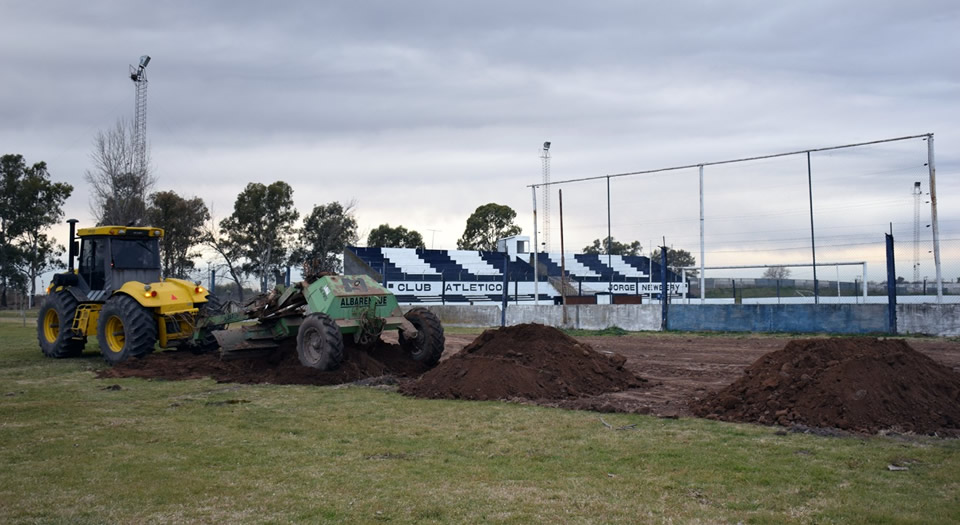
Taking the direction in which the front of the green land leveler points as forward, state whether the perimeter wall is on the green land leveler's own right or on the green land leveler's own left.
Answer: on the green land leveler's own right

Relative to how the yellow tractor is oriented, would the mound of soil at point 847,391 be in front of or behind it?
behind

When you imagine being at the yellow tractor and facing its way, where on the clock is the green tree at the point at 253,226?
The green tree is roughly at 2 o'clock from the yellow tractor.

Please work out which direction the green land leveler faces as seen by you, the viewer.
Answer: facing away from the viewer and to the left of the viewer

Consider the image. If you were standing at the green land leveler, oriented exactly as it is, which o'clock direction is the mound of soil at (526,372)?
The mound of soil is roughly at 6 o'clock from the green land leveler.

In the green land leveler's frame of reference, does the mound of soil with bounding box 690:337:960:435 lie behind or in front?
behind

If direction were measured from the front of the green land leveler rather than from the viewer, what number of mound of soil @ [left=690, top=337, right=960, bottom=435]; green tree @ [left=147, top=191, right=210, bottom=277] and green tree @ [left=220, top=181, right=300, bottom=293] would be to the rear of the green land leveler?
1

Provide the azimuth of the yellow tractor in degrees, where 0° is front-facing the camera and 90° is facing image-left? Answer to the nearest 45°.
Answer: approximately 135°

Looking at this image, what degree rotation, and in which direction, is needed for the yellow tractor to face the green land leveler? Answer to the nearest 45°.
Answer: approximately 180°

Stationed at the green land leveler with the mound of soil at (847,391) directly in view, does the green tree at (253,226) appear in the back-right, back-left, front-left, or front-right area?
back-left

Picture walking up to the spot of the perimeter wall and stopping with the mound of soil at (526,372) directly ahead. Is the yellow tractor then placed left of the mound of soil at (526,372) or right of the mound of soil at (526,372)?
right

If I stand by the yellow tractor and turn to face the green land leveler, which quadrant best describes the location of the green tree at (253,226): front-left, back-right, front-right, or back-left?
back-left

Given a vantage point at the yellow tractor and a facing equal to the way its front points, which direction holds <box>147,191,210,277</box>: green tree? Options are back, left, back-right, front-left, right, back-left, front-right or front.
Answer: front-right

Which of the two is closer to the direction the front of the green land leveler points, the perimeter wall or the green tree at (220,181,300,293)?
the green tree

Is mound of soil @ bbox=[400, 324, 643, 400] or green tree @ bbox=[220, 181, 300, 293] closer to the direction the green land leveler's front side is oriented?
the green tree

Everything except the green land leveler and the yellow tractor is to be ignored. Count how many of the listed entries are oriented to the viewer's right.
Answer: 0
